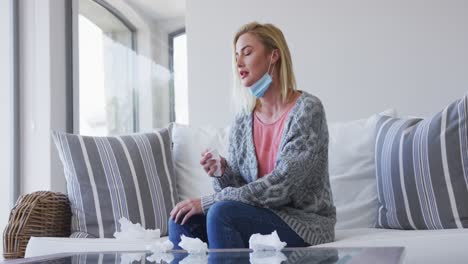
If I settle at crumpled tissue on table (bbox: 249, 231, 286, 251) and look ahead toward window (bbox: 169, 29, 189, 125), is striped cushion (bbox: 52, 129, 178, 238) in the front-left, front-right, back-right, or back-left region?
front-left

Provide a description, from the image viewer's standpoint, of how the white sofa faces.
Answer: facing the viewer

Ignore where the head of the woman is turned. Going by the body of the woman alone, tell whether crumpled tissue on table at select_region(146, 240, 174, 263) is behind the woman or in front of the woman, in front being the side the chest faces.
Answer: in front

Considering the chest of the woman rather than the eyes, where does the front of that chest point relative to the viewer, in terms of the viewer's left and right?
facing the viewer and to the left of the viewer

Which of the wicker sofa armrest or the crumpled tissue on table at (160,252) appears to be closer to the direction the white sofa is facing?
the crumpled tissue on table

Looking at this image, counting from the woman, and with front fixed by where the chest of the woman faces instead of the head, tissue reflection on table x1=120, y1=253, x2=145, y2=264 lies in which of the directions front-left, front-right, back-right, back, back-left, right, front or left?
front

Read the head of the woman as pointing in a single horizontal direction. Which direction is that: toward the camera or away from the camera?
toward the camera

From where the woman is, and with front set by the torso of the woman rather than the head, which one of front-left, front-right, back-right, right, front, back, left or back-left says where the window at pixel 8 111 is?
right

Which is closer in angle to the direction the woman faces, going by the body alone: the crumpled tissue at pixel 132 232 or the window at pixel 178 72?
the crumpled tissue
